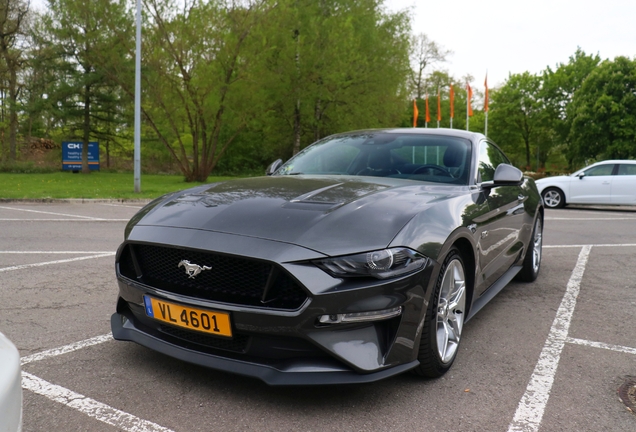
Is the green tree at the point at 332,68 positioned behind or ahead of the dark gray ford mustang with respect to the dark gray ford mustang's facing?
behind

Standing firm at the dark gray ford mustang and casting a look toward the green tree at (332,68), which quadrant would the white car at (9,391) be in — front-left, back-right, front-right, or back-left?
back-left

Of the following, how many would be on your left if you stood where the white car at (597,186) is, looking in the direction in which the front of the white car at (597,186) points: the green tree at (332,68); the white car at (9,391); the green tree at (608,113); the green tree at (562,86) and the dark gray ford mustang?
2

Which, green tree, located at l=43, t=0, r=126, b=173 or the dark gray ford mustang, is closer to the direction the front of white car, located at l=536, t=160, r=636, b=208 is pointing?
the green tree

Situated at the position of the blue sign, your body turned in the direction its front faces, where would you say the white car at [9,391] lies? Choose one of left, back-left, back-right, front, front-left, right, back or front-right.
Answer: front

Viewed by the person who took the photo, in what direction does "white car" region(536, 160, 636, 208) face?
facing to the left of the viewer

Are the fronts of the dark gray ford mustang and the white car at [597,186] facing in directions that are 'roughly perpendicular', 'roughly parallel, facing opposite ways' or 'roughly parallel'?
roughly perpendicular

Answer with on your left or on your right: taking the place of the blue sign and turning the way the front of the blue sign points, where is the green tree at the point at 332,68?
on your left

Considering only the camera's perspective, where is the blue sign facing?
facing the viewer

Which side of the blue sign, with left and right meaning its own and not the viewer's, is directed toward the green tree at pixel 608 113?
left

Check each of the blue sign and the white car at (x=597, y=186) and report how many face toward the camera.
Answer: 1

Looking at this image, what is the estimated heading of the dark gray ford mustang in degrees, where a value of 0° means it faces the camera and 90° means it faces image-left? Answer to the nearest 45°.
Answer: approximately 45°
